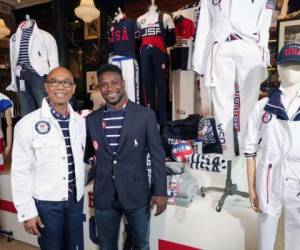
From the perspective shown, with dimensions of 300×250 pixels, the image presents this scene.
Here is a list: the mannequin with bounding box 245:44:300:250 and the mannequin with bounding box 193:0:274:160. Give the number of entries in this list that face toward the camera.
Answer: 2

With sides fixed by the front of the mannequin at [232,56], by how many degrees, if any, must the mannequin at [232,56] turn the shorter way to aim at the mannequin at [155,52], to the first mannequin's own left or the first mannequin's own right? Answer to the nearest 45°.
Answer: approximately 135° to the first mannequin's own right

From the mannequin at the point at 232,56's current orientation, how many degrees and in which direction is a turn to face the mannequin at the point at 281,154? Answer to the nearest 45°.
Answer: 0° — it already faces it

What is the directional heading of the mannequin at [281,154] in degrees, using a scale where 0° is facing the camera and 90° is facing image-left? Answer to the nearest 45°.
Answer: approximately 0°

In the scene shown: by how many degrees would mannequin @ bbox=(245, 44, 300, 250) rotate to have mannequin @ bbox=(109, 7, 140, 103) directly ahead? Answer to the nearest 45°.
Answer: approximately 135° to its right

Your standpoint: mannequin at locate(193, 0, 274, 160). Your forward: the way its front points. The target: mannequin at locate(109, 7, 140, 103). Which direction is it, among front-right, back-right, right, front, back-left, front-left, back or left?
back-right

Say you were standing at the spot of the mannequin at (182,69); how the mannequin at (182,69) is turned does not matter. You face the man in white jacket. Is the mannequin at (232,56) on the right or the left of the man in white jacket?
left

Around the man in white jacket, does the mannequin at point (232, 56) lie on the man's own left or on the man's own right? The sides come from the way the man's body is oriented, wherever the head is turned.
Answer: on the man's own left

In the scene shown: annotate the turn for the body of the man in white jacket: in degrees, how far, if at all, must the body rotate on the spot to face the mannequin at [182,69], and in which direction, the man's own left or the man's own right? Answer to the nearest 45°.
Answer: approximately 90° to the man's own left

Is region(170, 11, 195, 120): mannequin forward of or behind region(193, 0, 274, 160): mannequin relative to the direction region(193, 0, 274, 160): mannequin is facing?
behind
